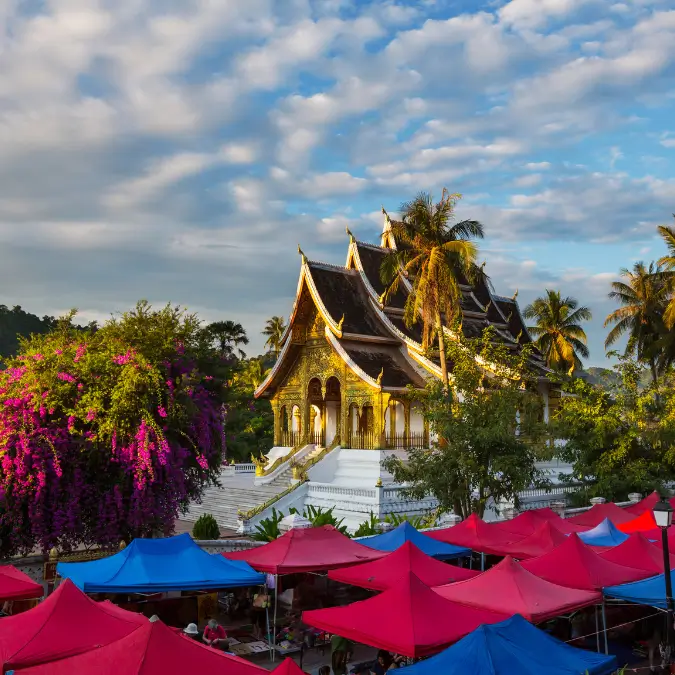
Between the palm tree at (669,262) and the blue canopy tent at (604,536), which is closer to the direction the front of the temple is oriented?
the blue canopy tent

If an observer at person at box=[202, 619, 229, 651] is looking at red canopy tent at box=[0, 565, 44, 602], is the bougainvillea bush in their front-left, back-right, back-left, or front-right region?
front-right

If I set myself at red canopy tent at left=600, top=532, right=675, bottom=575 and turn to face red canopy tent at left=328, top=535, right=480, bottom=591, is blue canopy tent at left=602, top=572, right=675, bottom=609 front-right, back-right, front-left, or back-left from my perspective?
front-left

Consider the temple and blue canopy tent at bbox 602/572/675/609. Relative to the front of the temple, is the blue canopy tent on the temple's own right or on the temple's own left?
on the temple's own left

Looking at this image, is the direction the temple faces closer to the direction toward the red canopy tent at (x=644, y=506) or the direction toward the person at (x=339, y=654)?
the person

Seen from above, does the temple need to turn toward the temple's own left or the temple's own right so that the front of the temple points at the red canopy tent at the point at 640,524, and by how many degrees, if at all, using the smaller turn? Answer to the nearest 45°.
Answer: approximately 90° to the temple's own left

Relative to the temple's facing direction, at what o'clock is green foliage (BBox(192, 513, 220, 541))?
The green foliage is roughly at 11 o'clock from the temple.

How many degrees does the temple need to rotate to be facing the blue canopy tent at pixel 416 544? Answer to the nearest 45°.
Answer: approximately 45° to its left

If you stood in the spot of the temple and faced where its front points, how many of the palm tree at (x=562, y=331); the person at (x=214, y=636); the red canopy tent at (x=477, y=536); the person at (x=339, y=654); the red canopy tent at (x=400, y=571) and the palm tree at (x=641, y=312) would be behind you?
2

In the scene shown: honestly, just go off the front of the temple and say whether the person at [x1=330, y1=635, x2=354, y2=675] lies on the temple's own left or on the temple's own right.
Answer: on the temple's own left

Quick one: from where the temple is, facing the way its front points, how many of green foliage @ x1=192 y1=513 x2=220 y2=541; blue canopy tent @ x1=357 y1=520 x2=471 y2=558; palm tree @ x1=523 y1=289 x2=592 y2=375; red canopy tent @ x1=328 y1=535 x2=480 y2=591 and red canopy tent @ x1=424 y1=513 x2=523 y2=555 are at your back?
1

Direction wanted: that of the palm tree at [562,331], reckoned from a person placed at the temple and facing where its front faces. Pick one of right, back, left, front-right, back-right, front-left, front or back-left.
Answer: back

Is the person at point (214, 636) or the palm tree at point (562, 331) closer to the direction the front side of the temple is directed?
the person

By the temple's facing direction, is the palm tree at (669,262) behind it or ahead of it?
behind

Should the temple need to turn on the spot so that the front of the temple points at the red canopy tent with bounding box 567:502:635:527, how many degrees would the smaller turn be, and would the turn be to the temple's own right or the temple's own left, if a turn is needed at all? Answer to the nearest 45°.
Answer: approximately 90° to the temple's own left

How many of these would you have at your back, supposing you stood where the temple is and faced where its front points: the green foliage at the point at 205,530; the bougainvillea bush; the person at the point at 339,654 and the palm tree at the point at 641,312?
1

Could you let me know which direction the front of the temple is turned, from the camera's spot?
facing the viewer and to the left of the viewer

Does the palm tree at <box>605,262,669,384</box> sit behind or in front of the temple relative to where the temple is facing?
behind
